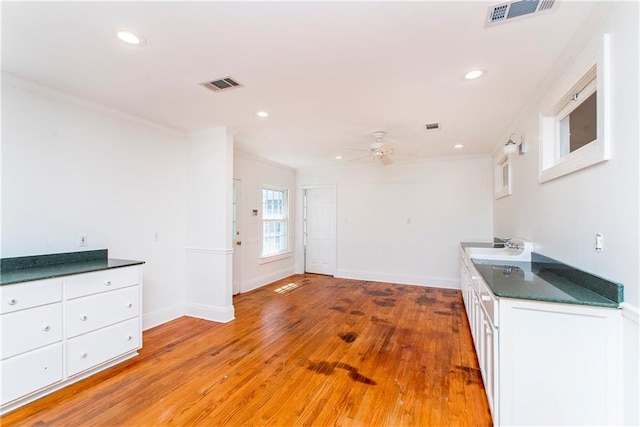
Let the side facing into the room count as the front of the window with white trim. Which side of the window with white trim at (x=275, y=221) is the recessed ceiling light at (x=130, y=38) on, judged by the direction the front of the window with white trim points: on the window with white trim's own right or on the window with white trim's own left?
on the window with white trim's own right

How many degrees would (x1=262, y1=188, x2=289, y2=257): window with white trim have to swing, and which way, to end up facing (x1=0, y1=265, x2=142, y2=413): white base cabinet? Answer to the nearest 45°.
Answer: approximately 90° to its right

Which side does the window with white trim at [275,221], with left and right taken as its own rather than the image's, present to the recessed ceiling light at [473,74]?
front

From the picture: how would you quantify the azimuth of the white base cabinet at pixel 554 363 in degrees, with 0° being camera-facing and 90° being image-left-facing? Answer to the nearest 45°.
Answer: approximately 90°

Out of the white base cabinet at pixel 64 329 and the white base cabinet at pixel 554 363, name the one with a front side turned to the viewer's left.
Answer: the white base cabinet at pixel 554 363

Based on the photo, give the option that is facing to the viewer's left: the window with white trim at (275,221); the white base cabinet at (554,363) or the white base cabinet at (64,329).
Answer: the white base cabinet at (554,363)

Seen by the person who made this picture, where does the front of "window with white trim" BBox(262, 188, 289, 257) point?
facing the viewer and to the right of the viewer

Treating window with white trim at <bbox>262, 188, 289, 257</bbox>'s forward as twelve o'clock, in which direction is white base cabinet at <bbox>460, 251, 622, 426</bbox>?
The white base cabinet is roughly at 1 o'clock from the window with white trim.

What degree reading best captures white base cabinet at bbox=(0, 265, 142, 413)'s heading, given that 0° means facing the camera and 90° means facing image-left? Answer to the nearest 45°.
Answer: approximately 315°

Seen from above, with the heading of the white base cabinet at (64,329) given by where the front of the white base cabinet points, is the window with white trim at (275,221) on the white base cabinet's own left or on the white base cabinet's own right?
on the white base cabinet's own left

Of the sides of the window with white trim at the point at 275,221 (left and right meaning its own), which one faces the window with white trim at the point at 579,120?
front

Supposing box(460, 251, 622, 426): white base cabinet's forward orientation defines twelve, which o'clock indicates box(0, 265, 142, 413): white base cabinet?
box(0, 265, 142, 413): white base cabinet is roughly at 11 o'clock from box(460, 251, 622, 426): white base cabinet.

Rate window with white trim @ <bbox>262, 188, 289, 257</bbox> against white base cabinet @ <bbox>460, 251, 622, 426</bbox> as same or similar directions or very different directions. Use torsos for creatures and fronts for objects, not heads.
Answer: very different directions
